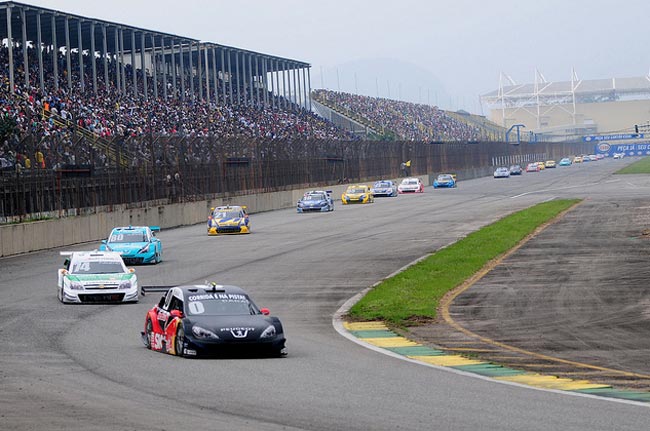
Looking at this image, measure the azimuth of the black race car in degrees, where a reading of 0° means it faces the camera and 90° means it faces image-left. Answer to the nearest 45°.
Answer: approximately 315°

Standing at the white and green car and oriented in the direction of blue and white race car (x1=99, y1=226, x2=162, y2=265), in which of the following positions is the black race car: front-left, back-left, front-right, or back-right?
back-right

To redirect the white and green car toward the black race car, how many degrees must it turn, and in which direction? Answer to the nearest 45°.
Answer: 0° — it already faces it

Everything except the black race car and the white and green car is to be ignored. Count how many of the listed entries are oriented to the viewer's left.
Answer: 0

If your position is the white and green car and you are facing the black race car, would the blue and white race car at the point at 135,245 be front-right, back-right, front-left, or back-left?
back-left

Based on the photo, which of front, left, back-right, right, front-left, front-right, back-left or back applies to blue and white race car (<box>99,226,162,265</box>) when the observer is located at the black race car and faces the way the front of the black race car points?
back-left

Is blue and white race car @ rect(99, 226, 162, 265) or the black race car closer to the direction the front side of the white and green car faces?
the black race car

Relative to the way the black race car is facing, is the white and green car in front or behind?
behind

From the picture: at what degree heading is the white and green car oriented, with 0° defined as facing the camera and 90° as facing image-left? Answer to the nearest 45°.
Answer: approximately 0°

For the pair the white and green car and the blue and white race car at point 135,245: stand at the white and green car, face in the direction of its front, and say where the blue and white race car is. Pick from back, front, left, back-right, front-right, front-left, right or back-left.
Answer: back
